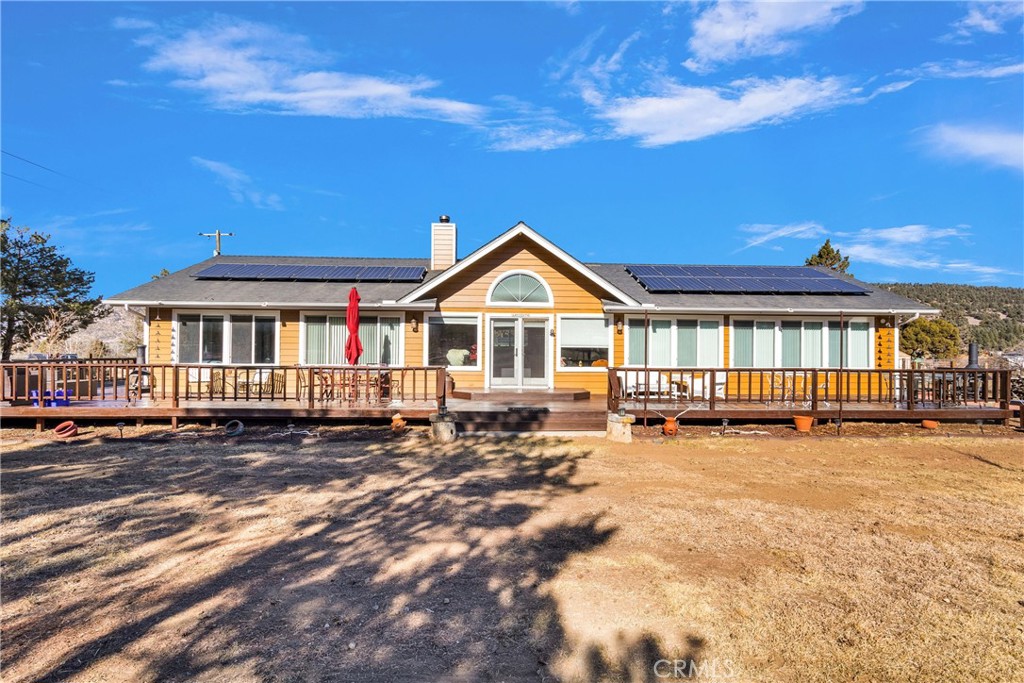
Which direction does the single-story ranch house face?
toward the camera

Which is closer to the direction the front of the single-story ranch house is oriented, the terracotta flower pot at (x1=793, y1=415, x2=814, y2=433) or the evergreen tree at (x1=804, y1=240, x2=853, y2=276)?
the terracotta flower pot

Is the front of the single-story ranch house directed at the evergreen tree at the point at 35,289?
no

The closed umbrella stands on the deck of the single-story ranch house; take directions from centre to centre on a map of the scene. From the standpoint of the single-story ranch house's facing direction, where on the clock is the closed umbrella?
The closed umbrella is roughly at 2 o'clock from the single-story ranch house.

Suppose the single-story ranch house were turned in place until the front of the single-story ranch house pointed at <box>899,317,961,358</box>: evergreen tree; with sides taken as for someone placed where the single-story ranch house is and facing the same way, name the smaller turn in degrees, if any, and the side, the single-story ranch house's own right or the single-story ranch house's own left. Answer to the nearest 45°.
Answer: approximately 135° to the single-story ranch house's own left

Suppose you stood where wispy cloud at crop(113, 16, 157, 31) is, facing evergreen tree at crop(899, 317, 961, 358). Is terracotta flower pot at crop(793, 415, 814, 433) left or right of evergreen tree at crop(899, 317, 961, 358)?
right

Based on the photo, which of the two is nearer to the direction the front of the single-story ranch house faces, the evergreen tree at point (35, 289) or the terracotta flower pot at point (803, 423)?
the terracotta flower pot

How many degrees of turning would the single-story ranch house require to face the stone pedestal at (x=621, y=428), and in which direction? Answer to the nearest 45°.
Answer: approximately 45° to its left

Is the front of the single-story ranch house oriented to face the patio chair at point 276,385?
no

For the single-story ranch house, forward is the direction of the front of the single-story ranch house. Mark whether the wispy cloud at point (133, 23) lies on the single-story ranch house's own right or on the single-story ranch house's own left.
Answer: on the single-story ranch house's own right

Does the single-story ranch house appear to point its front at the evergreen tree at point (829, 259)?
no

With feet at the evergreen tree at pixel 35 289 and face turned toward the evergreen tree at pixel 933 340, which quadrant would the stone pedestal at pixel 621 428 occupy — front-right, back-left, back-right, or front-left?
front-right
